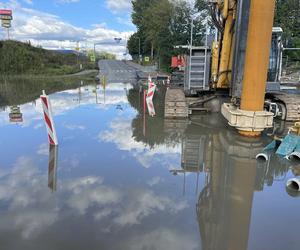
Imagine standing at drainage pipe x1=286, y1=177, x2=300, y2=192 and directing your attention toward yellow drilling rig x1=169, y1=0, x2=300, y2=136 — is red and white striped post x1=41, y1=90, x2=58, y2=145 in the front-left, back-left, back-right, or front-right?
front-left

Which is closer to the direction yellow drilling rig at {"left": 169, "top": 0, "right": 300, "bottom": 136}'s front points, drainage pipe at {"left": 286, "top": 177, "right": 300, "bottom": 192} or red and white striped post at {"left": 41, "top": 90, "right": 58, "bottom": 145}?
the drainage pipe

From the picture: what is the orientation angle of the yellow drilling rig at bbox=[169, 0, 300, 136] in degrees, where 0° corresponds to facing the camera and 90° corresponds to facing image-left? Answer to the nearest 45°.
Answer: approximately 0°

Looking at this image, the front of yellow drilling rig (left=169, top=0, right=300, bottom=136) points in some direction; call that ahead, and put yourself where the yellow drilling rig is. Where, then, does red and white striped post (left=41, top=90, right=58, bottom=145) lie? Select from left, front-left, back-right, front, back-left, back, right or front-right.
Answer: front-right

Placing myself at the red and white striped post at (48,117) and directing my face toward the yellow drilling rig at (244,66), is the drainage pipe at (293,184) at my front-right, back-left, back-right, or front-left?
front-right

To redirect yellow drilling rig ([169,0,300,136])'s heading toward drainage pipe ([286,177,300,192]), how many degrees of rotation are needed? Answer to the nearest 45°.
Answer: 0° — it already faces it
